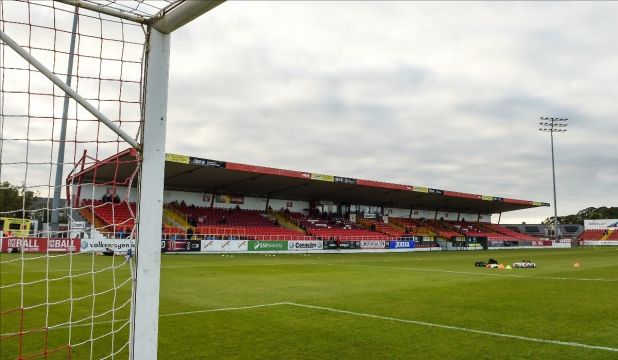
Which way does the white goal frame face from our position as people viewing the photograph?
facing away from the viewer and to the right of the viewer

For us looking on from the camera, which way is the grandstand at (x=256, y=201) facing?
facing the viewer and to the right of the viewer

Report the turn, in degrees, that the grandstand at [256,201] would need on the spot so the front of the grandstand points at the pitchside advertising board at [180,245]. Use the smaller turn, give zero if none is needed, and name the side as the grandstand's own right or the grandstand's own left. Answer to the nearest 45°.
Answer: approximately 45° to the grandstand's own right

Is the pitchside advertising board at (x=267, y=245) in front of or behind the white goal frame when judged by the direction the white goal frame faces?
in front

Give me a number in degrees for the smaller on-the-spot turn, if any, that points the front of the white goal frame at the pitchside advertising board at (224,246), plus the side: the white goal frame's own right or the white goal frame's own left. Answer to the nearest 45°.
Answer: approximately 45° to the white goal frame's own left

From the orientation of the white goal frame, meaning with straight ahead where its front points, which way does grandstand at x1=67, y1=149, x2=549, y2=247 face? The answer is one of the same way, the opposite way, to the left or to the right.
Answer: to the right

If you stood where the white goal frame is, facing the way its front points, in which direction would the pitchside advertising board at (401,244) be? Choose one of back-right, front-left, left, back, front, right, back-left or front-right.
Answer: front

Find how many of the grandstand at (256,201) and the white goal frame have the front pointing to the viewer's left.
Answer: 0

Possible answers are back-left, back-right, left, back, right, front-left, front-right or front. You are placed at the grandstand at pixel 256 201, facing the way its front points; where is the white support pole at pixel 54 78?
front-right

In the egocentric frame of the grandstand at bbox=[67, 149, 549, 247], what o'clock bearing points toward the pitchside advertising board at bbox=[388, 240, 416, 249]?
The pitchside advertising board is roughly at 10 o'clock from the grandstand.
